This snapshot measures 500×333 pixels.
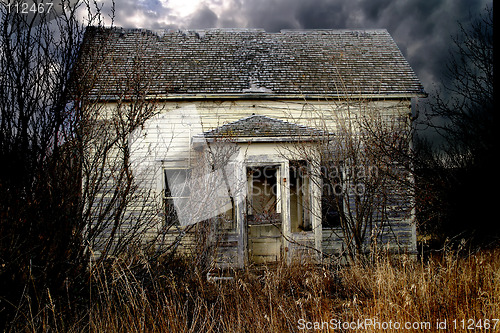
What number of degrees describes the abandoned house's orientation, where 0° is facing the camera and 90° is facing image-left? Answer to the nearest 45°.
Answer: approximately 0°
